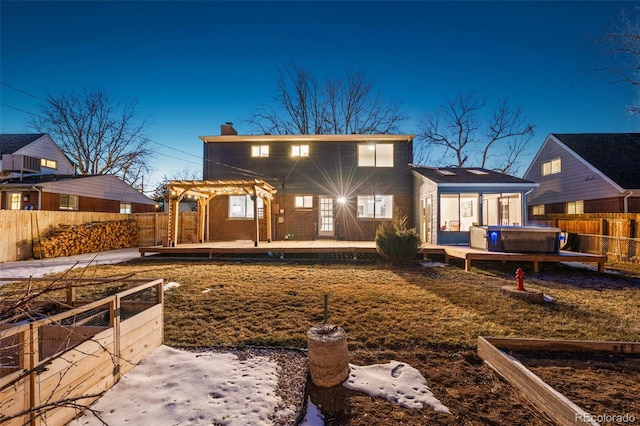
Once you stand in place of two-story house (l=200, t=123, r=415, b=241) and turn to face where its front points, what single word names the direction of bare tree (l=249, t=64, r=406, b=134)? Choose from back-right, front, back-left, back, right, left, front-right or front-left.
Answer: front

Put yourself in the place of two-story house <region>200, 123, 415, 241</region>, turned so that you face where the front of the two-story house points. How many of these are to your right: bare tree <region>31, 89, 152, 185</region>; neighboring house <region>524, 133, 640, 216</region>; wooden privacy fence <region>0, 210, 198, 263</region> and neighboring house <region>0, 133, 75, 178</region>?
1

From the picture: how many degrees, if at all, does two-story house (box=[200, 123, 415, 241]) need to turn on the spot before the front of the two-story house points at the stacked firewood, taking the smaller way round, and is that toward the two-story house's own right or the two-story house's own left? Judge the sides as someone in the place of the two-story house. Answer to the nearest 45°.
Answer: approximately 90° to the two-story house's own left

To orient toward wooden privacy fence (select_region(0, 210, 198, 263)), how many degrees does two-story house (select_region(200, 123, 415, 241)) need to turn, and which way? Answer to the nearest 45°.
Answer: approximately 90° to its left

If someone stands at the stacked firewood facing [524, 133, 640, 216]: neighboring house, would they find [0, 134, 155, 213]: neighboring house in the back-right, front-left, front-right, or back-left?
back-left

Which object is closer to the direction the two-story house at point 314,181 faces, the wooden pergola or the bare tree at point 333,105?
the bare tree

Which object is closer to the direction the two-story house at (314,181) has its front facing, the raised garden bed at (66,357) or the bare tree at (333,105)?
the bare tree

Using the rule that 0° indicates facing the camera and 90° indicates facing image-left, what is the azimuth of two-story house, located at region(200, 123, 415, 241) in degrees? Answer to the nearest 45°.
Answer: approximately 180°

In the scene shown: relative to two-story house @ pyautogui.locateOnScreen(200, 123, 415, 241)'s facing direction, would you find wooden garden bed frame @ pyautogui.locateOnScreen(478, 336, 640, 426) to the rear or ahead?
to the rear

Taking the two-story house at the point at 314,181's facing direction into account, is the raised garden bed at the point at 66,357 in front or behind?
behind

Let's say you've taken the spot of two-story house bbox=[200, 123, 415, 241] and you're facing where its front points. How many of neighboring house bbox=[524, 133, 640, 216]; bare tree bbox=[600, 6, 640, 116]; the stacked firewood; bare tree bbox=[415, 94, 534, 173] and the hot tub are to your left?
1

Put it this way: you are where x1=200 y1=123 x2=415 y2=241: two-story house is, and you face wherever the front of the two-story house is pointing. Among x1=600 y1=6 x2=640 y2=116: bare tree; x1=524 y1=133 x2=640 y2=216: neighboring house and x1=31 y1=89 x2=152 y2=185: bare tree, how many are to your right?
2

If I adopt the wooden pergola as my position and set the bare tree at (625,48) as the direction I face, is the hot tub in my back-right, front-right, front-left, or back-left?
front-right

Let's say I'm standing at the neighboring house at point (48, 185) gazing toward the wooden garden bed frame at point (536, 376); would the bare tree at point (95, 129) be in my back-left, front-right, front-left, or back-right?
back-left

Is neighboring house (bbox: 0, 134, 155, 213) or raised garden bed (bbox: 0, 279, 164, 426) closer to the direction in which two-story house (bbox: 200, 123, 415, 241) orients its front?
the neighboring house

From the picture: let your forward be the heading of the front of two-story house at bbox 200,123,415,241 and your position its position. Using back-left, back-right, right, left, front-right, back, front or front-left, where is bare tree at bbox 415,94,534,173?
front-right

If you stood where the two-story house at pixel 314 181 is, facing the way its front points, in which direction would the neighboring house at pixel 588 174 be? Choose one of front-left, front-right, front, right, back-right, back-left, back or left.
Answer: right

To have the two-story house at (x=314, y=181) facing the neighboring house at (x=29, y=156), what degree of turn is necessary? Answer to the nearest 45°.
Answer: approximately 90° to its left

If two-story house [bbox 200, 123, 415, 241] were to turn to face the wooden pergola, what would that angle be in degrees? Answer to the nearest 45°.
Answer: approximately 135° to its left
